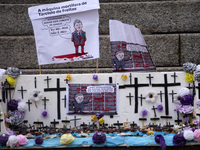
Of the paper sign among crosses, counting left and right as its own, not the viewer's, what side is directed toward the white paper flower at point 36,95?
right

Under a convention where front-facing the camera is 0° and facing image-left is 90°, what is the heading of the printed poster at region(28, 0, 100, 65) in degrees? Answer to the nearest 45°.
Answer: approximately 0°

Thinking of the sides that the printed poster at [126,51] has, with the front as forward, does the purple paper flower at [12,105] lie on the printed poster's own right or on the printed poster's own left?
on the printed poster's own right

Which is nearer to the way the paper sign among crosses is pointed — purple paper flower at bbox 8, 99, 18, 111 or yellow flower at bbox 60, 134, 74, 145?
the yellow flower

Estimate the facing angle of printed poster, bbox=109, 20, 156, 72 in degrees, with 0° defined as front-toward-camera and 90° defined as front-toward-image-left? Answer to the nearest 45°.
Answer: approximately 0°

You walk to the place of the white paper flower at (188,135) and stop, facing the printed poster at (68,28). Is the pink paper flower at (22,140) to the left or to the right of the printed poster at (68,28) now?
left
